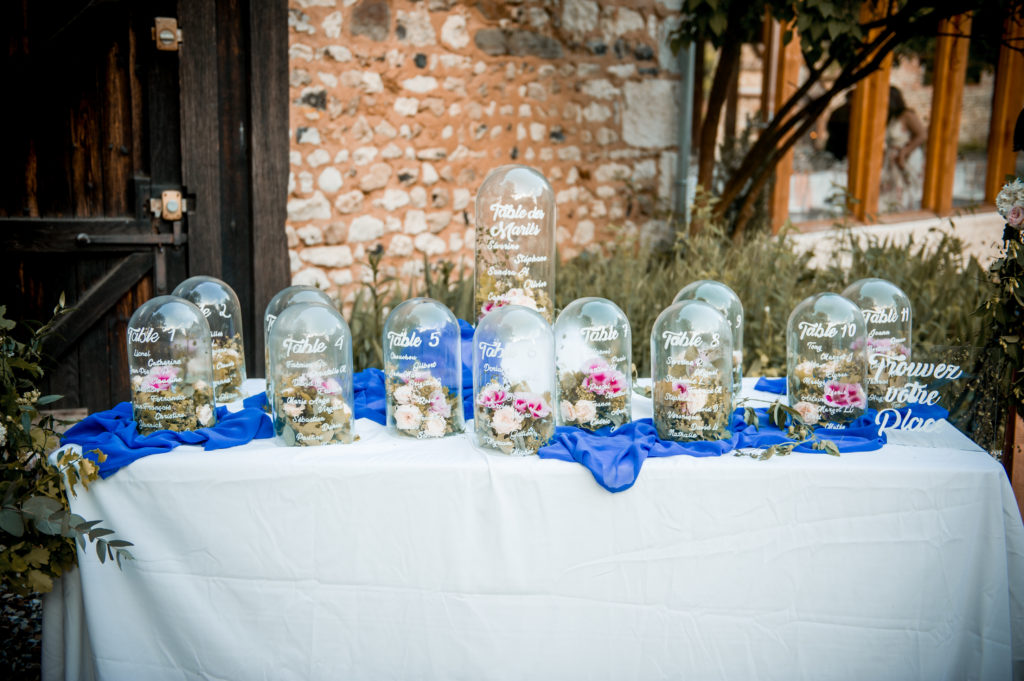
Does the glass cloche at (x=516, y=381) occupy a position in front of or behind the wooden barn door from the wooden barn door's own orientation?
in front

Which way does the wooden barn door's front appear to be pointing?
toward the camera

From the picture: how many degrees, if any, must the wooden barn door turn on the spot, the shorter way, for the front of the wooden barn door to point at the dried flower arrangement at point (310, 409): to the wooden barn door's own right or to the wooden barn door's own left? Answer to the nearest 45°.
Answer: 0° — it already faces it

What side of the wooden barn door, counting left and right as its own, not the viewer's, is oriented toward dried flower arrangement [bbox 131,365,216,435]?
front

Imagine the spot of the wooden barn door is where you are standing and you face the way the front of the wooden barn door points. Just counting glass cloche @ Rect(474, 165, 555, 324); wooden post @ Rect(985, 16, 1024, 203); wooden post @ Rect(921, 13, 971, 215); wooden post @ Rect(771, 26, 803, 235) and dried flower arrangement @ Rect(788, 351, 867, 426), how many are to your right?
0

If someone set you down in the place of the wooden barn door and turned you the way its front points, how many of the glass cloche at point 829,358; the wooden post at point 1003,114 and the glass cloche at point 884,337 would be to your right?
0

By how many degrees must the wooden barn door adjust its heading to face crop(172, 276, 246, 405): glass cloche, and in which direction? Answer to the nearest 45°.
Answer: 0° — it already faces it

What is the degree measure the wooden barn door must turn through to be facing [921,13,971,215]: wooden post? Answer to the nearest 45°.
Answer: approximately 90° to its left

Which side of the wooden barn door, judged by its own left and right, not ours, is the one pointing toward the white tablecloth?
front

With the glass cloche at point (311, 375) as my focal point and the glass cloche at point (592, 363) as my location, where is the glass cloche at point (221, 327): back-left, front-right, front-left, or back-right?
front-right

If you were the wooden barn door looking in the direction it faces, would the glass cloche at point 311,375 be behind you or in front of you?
in front

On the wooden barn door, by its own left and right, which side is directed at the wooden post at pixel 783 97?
left

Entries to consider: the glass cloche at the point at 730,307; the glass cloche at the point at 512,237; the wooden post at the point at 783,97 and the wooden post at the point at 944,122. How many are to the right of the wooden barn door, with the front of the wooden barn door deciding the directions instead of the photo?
0

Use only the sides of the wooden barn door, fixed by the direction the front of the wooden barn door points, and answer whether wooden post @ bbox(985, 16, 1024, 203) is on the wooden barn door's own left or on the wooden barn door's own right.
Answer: on the wooden barn door's own left

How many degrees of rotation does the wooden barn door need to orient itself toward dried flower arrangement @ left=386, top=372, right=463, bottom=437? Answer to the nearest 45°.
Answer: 0° — it already faces it

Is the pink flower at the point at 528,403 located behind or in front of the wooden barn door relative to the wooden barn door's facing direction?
in front

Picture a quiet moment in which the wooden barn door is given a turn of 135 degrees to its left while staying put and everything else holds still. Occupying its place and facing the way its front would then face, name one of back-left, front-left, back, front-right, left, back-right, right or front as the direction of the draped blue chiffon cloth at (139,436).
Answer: back-right
